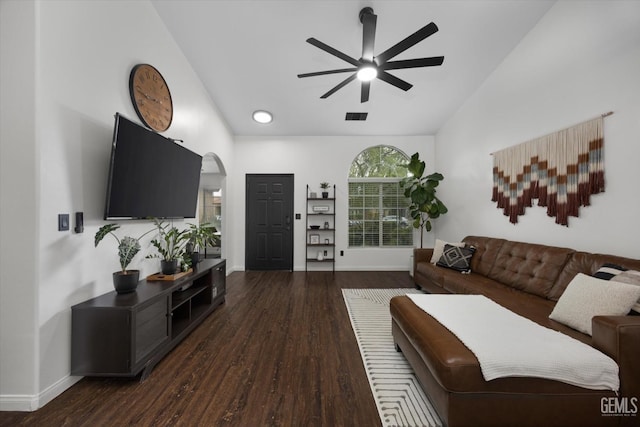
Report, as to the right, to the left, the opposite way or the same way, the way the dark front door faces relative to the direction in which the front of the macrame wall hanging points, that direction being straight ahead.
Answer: to the left

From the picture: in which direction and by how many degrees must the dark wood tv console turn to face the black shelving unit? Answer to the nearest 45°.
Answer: approximately 90° to its left

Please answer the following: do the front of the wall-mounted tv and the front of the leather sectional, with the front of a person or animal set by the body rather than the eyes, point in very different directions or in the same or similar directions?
very different directions

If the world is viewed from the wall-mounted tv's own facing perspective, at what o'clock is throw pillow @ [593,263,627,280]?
The throw pillow is roughly at 12 o'clock from the wall-mounted tv.

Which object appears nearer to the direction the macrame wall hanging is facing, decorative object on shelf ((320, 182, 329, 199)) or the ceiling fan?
the ceiling fan

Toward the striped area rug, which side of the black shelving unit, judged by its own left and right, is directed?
front

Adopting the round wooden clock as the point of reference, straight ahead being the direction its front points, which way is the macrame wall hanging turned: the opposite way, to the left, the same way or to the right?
the opposite way

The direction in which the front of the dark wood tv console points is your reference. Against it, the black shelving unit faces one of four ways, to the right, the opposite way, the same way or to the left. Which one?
to the right

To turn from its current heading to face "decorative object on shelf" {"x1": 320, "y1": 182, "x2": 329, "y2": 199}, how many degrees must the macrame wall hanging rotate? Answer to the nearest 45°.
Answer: approximately 45° to its right

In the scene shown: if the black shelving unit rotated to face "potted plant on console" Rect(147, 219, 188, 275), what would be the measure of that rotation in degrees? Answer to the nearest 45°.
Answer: approximately 45° to its right

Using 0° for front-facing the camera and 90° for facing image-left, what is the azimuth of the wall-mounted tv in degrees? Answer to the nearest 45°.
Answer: approximately 315°

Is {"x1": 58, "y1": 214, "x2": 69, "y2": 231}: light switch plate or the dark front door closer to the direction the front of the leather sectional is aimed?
the light switch plate

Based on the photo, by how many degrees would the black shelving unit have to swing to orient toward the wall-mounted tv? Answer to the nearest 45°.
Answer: approximately 45° to its right
